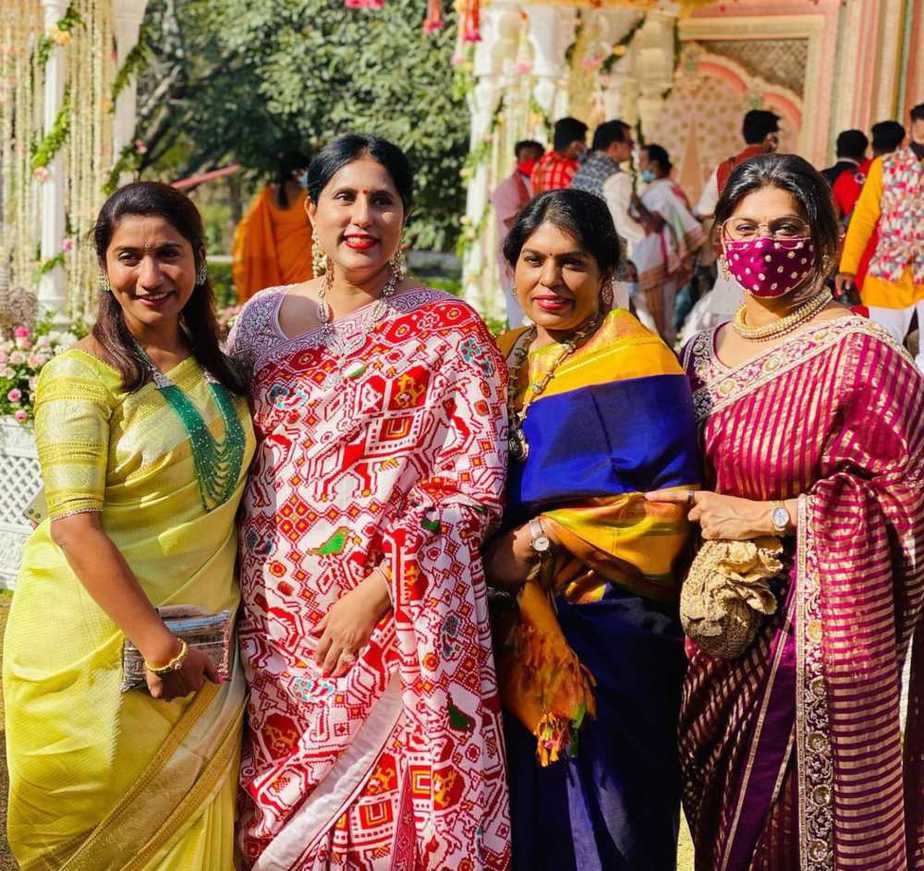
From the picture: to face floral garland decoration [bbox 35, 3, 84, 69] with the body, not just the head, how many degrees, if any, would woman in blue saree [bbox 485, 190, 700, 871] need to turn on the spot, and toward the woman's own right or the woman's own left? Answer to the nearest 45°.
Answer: approximately 90° to the woman's own right

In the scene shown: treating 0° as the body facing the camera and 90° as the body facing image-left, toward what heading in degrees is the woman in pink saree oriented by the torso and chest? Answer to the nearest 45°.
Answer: approximately 45°

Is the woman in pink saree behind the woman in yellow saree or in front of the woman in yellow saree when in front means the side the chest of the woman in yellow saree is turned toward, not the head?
in front

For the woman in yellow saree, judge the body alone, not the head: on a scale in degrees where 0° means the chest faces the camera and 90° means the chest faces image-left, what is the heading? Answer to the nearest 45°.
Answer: approximately 315°

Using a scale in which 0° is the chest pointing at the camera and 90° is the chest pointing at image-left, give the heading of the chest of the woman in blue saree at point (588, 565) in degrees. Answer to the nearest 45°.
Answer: approximately 45°

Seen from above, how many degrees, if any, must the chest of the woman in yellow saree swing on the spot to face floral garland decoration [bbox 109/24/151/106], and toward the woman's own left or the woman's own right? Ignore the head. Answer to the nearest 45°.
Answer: approximately 135° to the woman's own left

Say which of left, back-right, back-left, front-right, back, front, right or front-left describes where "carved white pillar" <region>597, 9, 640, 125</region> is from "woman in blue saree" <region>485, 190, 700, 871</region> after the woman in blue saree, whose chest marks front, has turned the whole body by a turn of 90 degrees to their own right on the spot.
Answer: front-right

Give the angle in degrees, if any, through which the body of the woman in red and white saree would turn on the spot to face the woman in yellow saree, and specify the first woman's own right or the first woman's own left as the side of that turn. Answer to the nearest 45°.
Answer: approximately 90° to the first woman's own right

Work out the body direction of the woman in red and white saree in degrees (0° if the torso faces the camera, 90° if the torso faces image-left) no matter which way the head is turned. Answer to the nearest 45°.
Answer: approximately 0°
